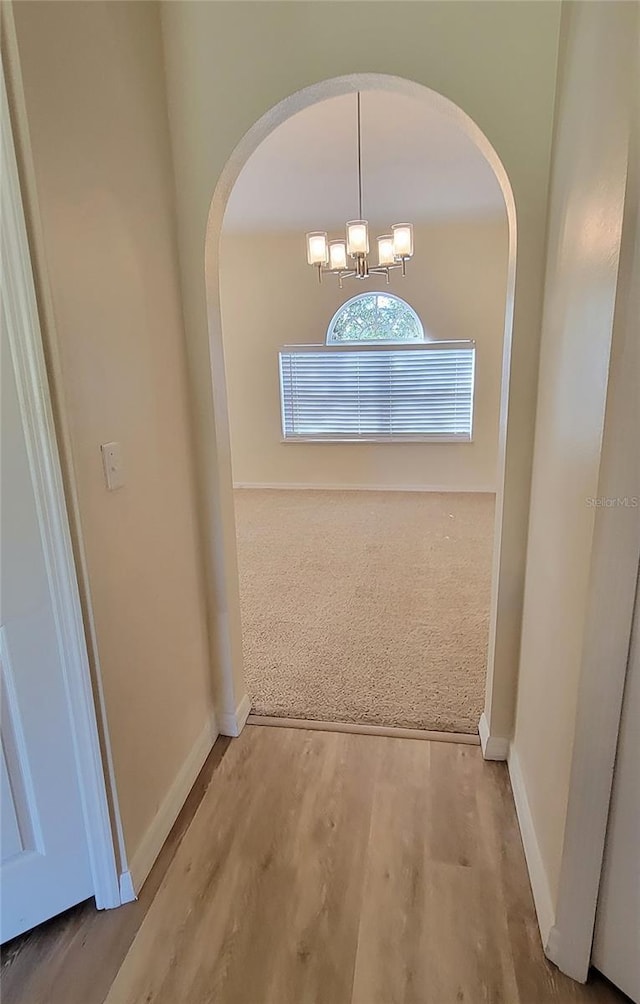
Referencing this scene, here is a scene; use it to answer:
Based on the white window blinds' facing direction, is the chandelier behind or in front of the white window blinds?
in front

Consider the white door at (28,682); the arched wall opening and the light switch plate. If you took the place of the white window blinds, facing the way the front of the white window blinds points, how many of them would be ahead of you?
3

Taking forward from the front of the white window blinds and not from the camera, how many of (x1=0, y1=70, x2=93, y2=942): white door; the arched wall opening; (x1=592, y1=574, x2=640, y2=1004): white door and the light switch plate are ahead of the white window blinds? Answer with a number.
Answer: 4

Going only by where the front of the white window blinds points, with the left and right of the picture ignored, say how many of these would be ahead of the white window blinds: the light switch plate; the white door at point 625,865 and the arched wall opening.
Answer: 3

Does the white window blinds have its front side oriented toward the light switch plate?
yes

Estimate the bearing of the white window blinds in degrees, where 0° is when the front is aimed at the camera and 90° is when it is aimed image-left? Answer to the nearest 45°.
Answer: approximately 0°

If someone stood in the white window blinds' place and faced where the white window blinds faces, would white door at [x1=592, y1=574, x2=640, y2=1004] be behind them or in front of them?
in front

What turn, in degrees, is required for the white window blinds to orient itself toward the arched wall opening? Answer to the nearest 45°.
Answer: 0° — it already faces it

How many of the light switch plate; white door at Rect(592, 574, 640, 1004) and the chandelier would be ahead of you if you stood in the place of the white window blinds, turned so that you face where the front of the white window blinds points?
3
